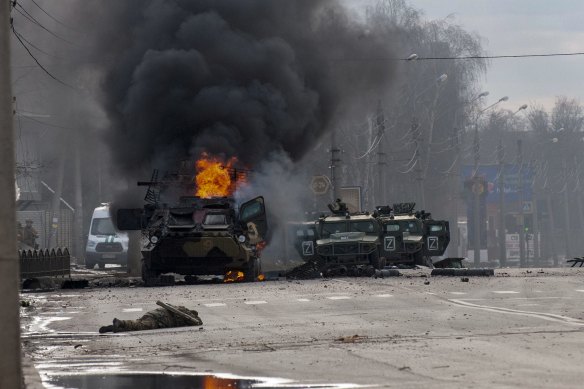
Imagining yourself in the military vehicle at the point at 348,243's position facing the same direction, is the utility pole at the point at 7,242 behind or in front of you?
in front

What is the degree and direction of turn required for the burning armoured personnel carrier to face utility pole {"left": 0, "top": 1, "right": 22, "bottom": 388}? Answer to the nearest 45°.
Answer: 0° — it already faces it

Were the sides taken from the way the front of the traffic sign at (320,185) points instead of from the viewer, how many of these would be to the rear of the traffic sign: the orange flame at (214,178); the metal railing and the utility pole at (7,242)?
0

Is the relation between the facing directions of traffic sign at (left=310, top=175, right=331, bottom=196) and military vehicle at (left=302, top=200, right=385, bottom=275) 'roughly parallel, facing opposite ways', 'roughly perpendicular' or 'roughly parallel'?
roughly parallel

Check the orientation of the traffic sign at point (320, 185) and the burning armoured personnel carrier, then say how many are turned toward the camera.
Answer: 2

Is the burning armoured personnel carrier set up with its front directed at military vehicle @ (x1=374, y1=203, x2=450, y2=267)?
no

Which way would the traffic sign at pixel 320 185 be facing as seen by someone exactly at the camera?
facing the viewer

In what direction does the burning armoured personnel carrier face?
toward the camera

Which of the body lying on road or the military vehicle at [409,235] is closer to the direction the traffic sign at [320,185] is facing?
the body lying on road

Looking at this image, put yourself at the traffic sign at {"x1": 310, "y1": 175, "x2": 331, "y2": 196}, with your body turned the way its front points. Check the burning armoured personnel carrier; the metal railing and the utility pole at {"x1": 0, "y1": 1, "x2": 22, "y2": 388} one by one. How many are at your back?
0

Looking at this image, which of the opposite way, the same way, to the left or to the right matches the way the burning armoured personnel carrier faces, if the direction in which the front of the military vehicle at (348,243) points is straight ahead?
the same way

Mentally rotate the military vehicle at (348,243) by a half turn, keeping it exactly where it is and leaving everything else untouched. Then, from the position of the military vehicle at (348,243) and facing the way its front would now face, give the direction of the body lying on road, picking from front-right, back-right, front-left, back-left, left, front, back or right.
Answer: back

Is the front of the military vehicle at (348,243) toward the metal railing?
no

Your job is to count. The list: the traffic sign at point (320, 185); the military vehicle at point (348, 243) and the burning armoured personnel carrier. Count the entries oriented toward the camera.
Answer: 3

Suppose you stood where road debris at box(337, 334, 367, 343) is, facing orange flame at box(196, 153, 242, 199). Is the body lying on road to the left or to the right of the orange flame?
left

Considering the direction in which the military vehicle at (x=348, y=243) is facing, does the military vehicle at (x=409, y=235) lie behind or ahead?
behind

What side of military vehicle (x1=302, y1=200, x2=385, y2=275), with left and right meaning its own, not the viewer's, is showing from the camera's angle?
front

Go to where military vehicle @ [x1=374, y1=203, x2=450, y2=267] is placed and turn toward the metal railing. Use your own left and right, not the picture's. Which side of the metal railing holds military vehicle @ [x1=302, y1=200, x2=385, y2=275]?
left

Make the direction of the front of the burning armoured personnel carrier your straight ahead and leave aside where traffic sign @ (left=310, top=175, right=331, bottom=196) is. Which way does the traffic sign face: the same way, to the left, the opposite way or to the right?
the same way
